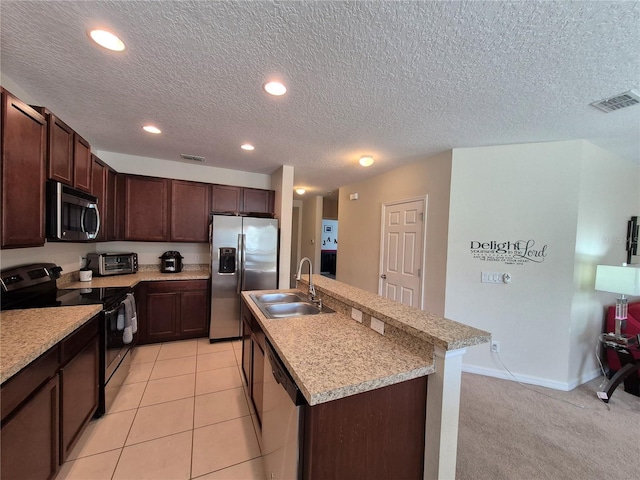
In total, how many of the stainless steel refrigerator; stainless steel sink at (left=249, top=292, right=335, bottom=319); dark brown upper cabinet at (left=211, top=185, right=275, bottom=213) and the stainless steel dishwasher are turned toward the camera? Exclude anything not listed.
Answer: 2

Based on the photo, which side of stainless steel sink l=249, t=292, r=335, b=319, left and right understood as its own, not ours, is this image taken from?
left

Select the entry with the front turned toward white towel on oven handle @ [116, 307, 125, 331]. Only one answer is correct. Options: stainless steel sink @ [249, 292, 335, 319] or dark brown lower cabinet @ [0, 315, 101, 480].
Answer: the stainless steel sink

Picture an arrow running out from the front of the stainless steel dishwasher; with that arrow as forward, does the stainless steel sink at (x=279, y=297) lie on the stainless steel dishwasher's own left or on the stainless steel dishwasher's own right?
on the stainless steel dishwasher's own right

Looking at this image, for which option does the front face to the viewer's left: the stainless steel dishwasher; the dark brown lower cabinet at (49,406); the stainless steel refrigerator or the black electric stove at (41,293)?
the stainless steel dishwasher

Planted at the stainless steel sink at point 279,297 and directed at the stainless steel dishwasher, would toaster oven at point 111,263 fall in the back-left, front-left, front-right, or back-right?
back-right

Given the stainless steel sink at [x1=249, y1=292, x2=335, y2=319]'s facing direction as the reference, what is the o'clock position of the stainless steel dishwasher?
The stainless steel dishwasher is roughly at 9 o'clock from the stainless steel sink.

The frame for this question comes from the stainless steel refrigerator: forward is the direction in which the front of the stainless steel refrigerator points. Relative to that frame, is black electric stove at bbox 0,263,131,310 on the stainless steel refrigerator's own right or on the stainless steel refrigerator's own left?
on the stainless steel refrigerator's own right

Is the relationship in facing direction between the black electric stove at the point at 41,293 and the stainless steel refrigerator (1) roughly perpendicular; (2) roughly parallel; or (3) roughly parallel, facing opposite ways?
roughly perpendicular

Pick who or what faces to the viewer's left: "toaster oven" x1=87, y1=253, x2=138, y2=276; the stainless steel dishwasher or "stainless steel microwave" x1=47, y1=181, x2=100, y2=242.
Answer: the stainless steel dishwasher

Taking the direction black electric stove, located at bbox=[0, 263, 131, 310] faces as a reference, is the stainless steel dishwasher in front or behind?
in front

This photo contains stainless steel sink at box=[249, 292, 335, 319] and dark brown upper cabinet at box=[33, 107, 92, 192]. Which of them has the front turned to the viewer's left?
the stainless steel sink

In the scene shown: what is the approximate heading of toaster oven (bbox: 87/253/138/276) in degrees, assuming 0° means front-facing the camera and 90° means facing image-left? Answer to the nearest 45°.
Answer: approximately 315°

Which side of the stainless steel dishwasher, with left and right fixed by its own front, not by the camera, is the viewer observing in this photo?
left
